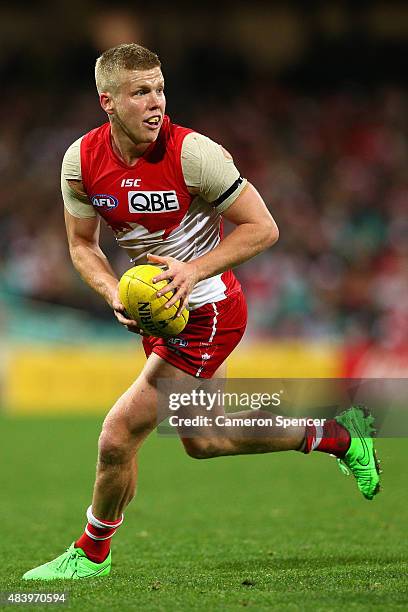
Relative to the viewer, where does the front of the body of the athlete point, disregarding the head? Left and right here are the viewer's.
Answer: facing the viewer and to the left of the viewer
